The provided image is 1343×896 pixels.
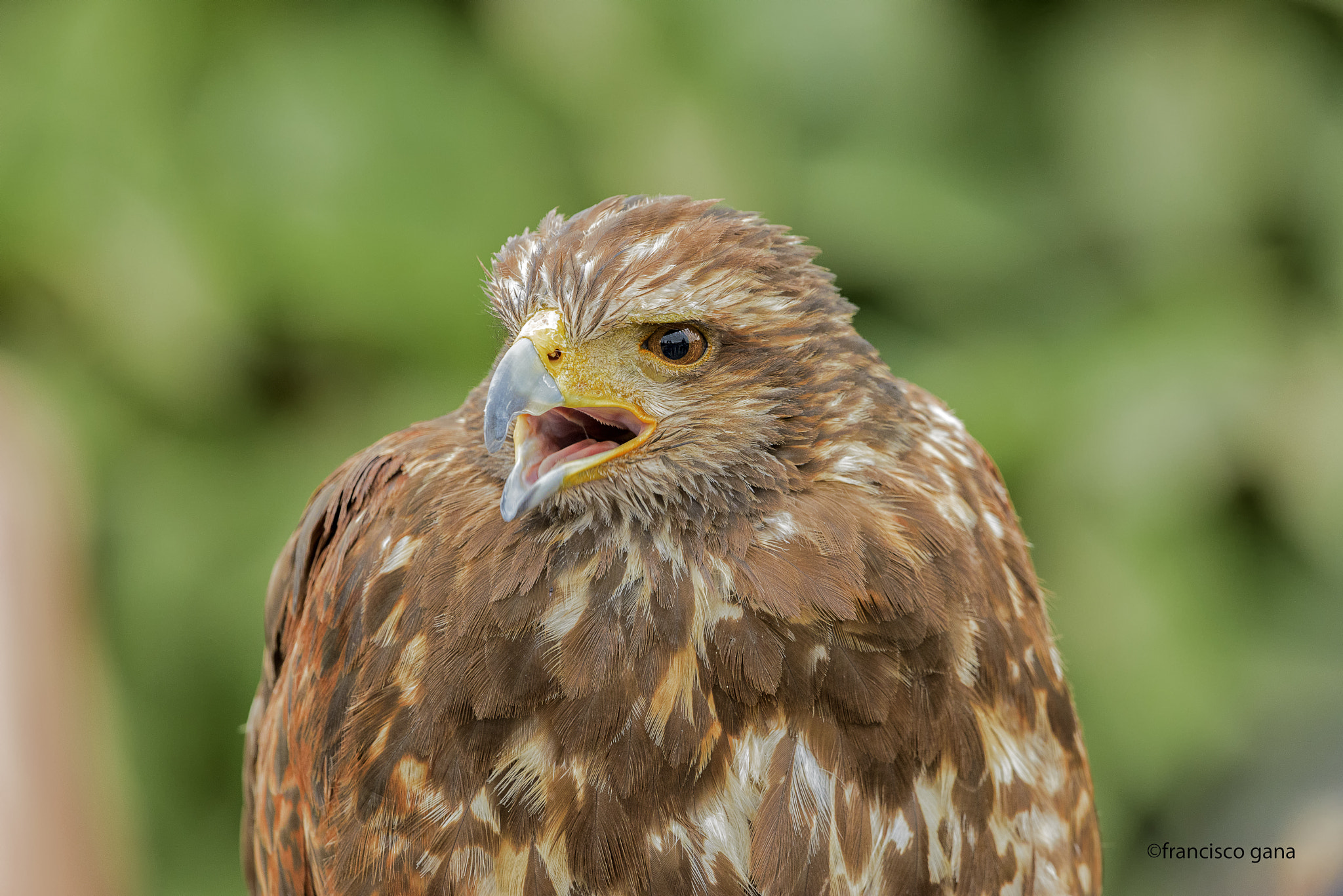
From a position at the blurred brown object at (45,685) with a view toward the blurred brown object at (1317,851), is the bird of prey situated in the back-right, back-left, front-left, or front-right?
front-right

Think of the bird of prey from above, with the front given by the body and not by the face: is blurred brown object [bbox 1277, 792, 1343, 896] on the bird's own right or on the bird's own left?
on the bird's own left

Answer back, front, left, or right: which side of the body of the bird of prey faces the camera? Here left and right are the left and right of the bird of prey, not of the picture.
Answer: front

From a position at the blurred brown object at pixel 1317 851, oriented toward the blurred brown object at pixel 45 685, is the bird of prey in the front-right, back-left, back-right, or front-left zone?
front-left

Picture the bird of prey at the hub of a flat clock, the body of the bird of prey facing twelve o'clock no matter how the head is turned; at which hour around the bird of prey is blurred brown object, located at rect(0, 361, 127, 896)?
The blurred brown object is roughly at 4 o'clock from the bird of prey.
